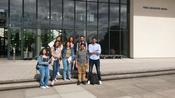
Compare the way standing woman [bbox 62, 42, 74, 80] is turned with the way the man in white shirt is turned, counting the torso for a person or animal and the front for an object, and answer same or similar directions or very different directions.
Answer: same or similar directions

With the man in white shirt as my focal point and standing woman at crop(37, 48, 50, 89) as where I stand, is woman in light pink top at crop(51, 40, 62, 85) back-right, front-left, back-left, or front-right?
front-left

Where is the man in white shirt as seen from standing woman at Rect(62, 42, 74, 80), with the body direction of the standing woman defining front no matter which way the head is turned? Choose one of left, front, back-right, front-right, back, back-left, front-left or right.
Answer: left

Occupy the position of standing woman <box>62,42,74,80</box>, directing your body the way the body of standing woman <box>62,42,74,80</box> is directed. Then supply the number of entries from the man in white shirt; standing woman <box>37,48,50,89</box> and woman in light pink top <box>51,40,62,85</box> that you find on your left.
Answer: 1

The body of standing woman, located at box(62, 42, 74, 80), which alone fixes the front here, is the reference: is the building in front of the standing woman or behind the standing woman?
behind

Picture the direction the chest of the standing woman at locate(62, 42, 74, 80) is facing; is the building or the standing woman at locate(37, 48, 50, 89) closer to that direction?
the standing woman

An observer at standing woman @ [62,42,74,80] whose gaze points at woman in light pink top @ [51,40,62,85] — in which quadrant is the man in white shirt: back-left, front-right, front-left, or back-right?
back-left

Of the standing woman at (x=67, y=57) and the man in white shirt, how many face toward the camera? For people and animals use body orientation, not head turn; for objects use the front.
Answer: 2

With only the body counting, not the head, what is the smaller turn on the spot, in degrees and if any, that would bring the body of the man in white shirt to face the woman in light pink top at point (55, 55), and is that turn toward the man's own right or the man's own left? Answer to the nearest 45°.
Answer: approximately 90° to the man's own right

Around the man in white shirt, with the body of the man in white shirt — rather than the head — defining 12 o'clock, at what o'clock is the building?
The building is roughly at 6 o'clock from the man in white shirt.

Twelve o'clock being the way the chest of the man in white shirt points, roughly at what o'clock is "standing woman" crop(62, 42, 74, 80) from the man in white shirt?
The standing woman is roughly at 3 o'clock from the man in white shirt.

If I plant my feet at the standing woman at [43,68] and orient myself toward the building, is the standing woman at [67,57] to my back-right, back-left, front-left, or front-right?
front-right

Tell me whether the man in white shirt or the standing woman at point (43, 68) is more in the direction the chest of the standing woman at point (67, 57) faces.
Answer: the standing woman

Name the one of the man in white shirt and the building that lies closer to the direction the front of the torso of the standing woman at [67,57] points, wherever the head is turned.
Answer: the man in white shirt

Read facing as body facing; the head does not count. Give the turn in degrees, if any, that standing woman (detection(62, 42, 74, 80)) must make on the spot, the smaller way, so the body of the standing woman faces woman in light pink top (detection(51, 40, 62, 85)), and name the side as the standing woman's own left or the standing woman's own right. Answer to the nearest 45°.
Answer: approximately 45° to the standing woman's own right

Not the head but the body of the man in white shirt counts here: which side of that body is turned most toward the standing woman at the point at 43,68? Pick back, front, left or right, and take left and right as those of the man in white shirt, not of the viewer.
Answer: right

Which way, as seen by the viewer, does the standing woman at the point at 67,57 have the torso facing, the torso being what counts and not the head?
toward the camera

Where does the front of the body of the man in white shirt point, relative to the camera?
toward the camera

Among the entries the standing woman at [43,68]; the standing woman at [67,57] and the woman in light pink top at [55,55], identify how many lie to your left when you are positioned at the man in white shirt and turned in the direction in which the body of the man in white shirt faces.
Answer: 0
